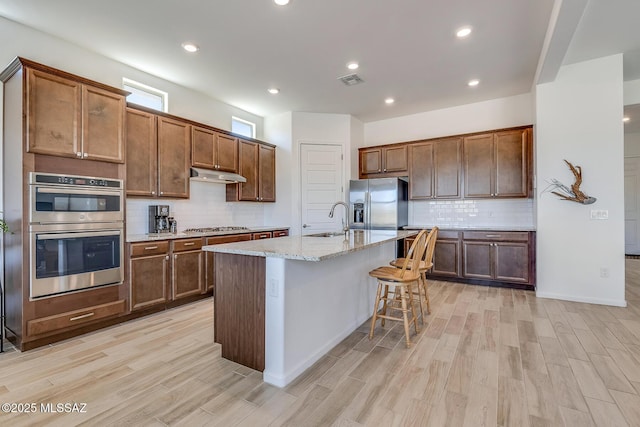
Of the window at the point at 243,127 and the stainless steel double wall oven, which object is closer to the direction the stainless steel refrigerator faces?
the stainless steel double wall oven

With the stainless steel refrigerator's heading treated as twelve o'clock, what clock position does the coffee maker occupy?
The coffee maker is roughly at 2 o'clock from the stainless steel refrigerator.

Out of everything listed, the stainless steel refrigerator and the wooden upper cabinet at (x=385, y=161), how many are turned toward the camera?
2

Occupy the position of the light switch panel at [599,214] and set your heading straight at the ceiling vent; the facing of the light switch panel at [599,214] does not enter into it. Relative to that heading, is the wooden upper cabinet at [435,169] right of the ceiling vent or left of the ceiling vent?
right

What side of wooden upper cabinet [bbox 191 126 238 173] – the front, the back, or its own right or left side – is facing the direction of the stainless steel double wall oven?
right

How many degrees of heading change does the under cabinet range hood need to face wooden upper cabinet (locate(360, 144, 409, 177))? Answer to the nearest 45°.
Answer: approximately 45° to its left

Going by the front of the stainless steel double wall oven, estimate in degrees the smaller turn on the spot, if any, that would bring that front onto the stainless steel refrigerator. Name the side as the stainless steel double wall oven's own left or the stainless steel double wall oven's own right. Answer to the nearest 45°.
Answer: approximately 45° to the stainless steel double wall oven's own left

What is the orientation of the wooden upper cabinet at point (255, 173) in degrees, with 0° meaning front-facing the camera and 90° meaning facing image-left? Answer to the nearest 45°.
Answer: approximately 315°

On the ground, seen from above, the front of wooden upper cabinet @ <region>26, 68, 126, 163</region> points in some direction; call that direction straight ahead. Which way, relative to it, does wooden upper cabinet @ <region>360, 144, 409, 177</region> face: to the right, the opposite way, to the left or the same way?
to the right
